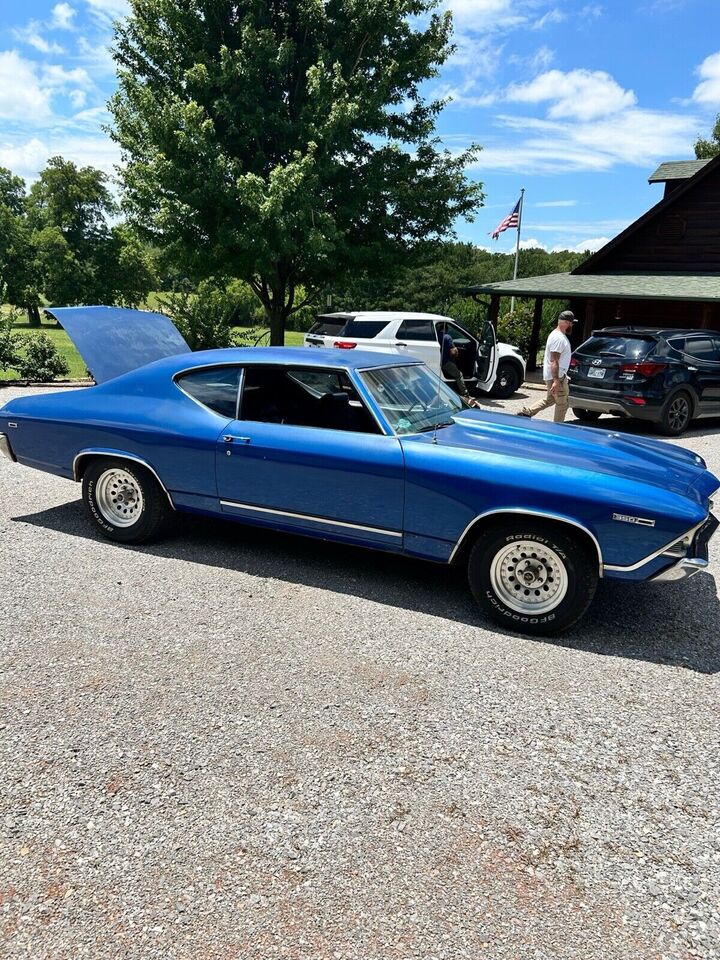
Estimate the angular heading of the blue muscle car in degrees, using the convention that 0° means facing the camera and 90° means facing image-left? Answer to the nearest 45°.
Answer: approximately 315°

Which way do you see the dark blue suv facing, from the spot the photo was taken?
facing away from the viewer and to the right of the viewer

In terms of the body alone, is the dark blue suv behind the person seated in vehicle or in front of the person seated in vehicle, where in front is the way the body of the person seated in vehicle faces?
in front

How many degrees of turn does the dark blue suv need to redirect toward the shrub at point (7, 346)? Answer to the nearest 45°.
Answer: approximately 135° to its left

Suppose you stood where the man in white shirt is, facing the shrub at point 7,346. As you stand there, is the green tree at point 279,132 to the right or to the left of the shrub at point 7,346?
right

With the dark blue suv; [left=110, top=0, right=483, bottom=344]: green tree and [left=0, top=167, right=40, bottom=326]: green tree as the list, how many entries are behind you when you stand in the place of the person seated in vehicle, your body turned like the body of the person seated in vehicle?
2

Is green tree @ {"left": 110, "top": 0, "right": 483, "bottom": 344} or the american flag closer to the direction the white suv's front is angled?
the american flag

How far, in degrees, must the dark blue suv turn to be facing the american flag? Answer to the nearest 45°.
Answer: approximately 45° to its left
